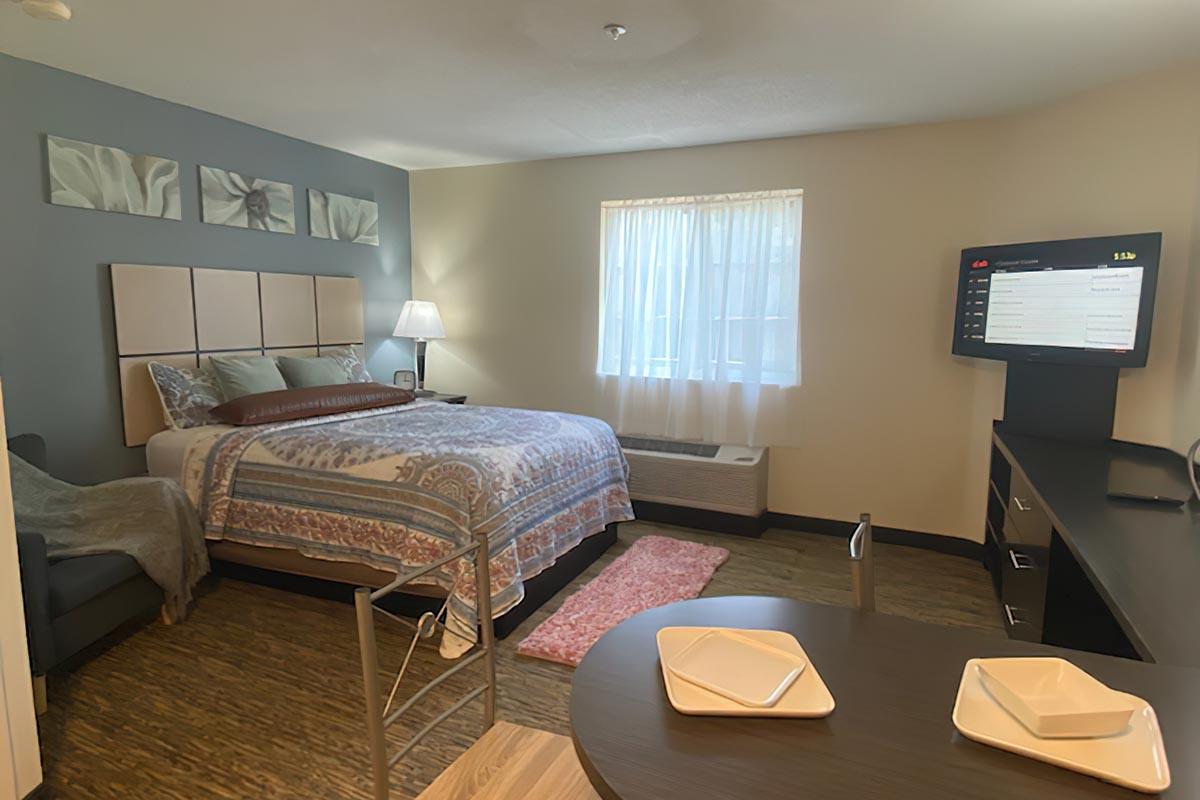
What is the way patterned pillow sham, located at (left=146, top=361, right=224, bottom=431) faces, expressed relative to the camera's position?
facing the viewer and to the right of the viewer

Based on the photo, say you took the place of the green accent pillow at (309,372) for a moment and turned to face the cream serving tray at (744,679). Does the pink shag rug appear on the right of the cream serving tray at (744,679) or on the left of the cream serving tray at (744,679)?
left

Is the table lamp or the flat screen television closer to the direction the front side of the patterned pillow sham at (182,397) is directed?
the flat screen television

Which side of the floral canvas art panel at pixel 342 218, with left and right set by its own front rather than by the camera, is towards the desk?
front

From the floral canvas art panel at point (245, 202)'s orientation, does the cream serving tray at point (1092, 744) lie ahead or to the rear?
ahead

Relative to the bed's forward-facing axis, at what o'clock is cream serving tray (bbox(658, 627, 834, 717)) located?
The cream serving tray is roughly at 1 o'clock from the bed.

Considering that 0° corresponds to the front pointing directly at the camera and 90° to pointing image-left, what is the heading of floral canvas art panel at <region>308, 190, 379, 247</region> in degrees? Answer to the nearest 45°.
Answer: approximately 315°

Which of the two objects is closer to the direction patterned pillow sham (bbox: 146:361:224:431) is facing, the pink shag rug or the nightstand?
the pink shag rug

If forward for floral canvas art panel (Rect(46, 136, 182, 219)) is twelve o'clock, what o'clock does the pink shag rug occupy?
The pink shag rug is roughly at 12 o'clock from the floral canvas art panel.

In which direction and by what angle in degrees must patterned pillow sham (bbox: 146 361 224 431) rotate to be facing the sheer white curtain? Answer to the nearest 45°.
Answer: approximately 45° to its left

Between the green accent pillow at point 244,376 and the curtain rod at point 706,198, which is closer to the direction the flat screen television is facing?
the green accent pillow

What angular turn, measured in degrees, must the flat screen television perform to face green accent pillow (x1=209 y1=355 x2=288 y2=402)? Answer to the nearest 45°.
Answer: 0° — it already faces it

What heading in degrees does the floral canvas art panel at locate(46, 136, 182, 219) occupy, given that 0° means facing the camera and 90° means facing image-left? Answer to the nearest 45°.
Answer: approximately 315°

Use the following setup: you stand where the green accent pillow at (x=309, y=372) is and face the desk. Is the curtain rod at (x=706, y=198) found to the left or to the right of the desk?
left

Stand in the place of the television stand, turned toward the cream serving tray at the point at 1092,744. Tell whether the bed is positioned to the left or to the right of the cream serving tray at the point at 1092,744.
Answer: right
